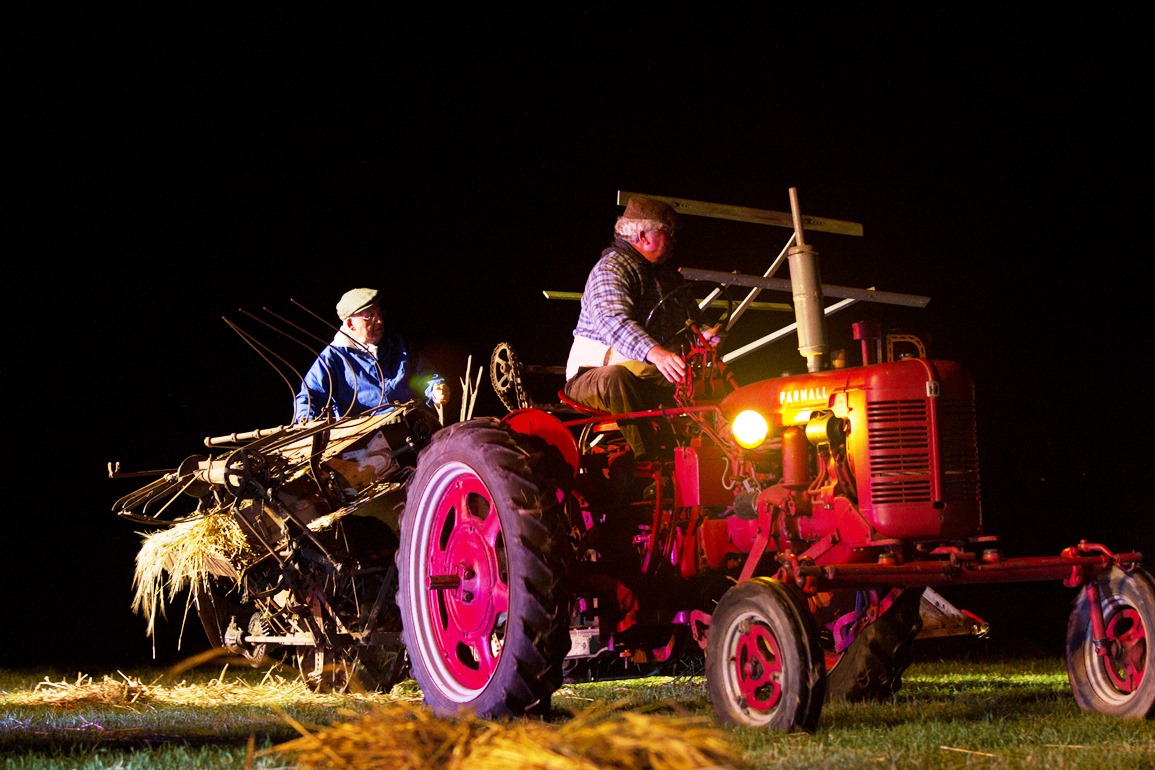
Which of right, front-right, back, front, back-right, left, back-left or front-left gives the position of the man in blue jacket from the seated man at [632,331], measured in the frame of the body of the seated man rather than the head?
back-left

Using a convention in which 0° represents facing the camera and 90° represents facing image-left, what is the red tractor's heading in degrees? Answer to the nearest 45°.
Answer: approximately 315°

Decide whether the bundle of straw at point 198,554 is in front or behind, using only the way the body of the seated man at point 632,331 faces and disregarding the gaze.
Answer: behind

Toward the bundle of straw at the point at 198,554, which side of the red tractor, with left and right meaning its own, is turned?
back

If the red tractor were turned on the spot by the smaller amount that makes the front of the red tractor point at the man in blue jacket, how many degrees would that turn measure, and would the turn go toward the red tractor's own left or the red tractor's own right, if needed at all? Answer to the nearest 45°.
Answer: approximately 180°

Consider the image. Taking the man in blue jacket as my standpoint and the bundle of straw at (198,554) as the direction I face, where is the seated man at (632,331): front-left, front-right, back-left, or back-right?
back-left

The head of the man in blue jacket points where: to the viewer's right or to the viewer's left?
to the viewer's right
